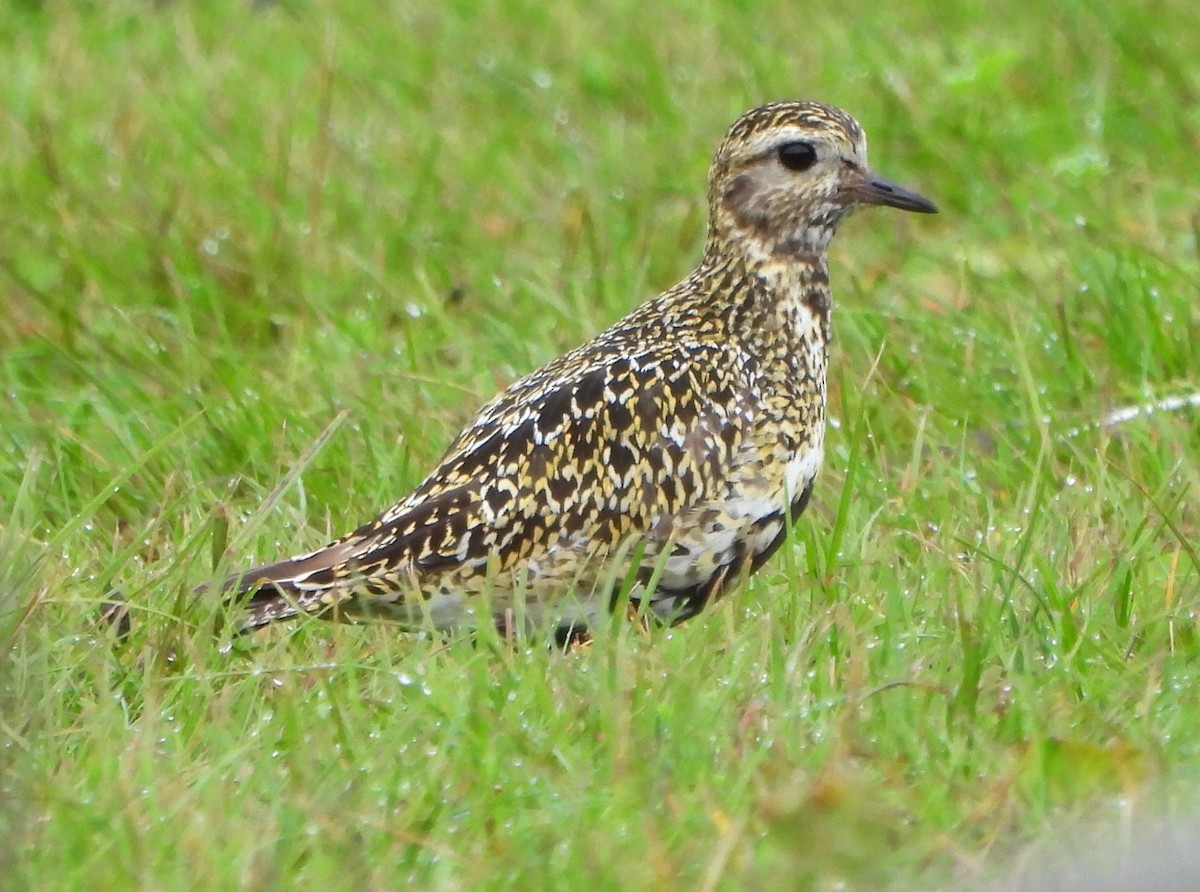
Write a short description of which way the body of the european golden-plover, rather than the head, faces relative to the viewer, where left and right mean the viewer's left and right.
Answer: facing to the right of the viewer
